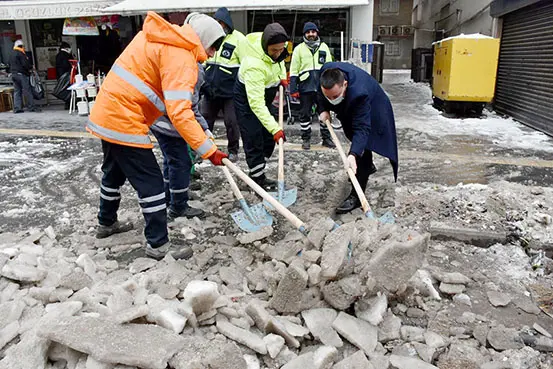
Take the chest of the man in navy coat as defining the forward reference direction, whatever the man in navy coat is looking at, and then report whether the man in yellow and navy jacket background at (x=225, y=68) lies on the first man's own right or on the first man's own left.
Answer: on the first man's own right

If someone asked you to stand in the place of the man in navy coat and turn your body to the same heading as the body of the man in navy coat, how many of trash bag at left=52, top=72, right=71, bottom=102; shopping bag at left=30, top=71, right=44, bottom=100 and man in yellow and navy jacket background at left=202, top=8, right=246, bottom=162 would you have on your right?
3

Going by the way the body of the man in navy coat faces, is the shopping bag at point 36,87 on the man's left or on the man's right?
on the man's right

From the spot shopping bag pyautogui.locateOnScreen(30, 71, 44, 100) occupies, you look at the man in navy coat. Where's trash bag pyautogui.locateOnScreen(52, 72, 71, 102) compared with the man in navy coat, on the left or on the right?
left

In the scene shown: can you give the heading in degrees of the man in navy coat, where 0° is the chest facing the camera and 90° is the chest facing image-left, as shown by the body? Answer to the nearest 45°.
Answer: approximately 45°

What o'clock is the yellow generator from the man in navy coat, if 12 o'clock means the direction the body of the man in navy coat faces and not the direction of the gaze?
The yellow generator is roughly at 5 o'clock from the man in navy coat.

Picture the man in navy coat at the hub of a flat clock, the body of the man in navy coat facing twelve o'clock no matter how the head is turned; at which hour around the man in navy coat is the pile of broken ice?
The pile of broken ice is roughly at 11 o'clock from the man in navy coat.

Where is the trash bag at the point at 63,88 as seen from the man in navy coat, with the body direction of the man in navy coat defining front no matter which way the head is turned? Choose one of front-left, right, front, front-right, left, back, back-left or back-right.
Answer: right

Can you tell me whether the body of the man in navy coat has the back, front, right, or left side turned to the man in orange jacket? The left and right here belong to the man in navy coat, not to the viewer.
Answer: front

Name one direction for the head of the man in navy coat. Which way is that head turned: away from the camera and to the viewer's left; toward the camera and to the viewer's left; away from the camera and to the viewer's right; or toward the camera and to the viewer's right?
toward the camera and to the viewer's left

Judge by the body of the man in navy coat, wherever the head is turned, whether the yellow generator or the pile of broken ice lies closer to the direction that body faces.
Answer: the pile of broken ice

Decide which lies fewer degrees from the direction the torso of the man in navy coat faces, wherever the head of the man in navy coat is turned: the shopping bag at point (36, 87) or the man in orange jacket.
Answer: the man in orange jacket

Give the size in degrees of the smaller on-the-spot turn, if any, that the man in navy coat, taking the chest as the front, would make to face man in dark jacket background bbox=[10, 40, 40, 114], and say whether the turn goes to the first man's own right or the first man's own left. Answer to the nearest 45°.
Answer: approximately 90° to the first man's own right
